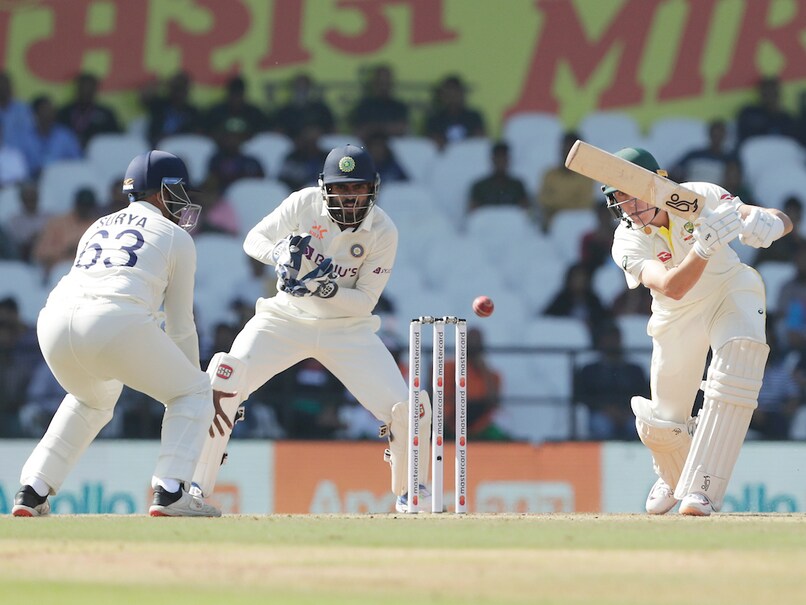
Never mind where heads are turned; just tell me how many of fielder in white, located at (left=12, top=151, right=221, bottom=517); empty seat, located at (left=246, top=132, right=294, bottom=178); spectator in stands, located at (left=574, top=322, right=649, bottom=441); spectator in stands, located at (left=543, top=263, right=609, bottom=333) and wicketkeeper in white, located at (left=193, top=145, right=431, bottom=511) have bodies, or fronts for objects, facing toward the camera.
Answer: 4

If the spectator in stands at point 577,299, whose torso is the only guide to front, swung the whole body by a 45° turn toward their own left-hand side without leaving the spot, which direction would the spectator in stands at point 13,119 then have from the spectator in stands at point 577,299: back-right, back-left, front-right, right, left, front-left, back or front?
back-right

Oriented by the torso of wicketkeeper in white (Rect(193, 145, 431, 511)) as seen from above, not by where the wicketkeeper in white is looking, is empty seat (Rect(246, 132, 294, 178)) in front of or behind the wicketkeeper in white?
behind

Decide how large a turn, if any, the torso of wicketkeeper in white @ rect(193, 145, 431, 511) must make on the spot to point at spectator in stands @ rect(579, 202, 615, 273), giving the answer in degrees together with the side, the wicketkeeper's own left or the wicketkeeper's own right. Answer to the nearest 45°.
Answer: approximately 135° to the wicketkeeper's own left

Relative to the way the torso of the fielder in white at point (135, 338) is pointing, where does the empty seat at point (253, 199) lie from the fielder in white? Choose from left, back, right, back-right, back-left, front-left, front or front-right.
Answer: front-left

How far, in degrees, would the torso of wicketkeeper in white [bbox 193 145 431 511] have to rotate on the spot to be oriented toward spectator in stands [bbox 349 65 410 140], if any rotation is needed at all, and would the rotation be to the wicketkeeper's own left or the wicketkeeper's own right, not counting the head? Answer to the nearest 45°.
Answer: approximately 180°

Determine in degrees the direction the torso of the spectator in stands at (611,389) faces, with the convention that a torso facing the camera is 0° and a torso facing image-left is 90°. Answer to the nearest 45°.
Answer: approximately 0°

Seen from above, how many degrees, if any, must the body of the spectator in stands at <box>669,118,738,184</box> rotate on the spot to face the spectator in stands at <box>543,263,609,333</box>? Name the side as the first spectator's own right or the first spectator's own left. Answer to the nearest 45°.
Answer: approximately 45° to the first spectator's own right

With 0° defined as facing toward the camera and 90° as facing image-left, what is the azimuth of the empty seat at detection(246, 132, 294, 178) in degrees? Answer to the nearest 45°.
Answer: approximately 0°

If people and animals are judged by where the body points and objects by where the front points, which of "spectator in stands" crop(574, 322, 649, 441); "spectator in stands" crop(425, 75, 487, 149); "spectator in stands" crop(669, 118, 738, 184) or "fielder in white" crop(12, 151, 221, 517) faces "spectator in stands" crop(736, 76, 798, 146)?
the fielder in white
